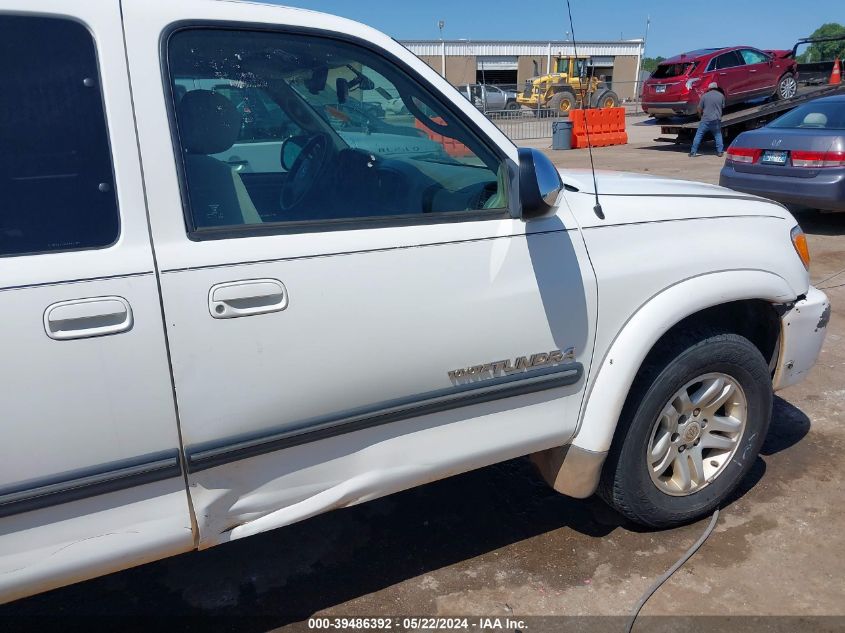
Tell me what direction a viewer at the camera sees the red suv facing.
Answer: facing away from the viewer and to the right of the viewer

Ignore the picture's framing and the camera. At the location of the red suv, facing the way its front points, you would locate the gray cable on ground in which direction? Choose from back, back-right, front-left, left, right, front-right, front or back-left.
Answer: back-right

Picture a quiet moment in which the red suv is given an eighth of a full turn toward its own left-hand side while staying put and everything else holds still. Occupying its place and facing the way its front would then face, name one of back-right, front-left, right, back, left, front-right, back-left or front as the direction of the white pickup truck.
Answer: back

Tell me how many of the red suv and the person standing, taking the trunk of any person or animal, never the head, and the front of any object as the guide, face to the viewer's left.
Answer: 0
